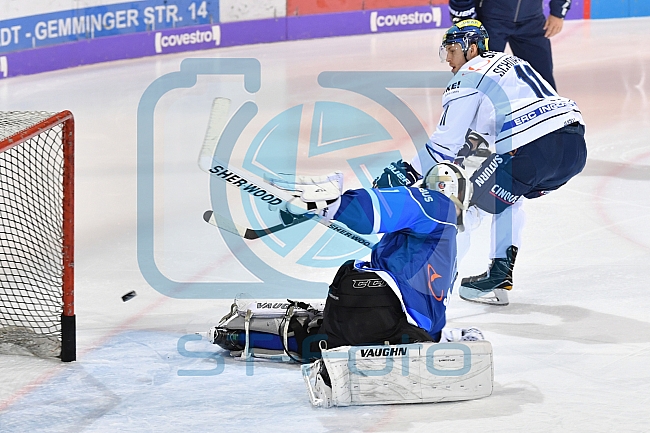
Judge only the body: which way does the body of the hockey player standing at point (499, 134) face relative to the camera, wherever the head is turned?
to the viewer's left

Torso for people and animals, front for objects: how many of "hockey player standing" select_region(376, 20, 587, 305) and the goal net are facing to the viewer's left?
1

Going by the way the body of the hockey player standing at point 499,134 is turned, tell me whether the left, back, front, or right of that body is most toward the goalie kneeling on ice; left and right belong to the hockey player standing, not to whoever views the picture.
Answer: left

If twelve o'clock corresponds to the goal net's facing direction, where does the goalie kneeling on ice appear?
The goalie kneeling on ice is roughly at 12 o'clock from the goal net.

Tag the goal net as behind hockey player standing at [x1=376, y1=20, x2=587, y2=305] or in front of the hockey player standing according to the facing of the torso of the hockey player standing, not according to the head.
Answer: in front

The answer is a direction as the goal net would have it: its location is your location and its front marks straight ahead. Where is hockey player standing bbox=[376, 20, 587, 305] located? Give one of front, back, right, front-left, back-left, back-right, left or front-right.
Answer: front-left

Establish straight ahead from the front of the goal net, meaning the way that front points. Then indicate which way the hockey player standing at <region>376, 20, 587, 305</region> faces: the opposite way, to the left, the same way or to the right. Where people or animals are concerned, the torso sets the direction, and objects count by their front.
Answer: the opposite way

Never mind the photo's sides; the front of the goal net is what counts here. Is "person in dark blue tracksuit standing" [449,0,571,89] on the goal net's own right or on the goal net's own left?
on the goal net's own left

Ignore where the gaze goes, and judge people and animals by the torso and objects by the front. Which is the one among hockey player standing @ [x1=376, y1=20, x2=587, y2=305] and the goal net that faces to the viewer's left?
the hockey player standing

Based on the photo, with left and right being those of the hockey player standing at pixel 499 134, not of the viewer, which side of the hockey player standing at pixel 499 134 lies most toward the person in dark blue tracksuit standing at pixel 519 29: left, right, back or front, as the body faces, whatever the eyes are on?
right

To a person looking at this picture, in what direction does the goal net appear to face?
facing the viewer and to the right of the viewer

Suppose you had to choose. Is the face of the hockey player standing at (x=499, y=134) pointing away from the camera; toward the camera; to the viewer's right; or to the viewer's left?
to the viewer's left
